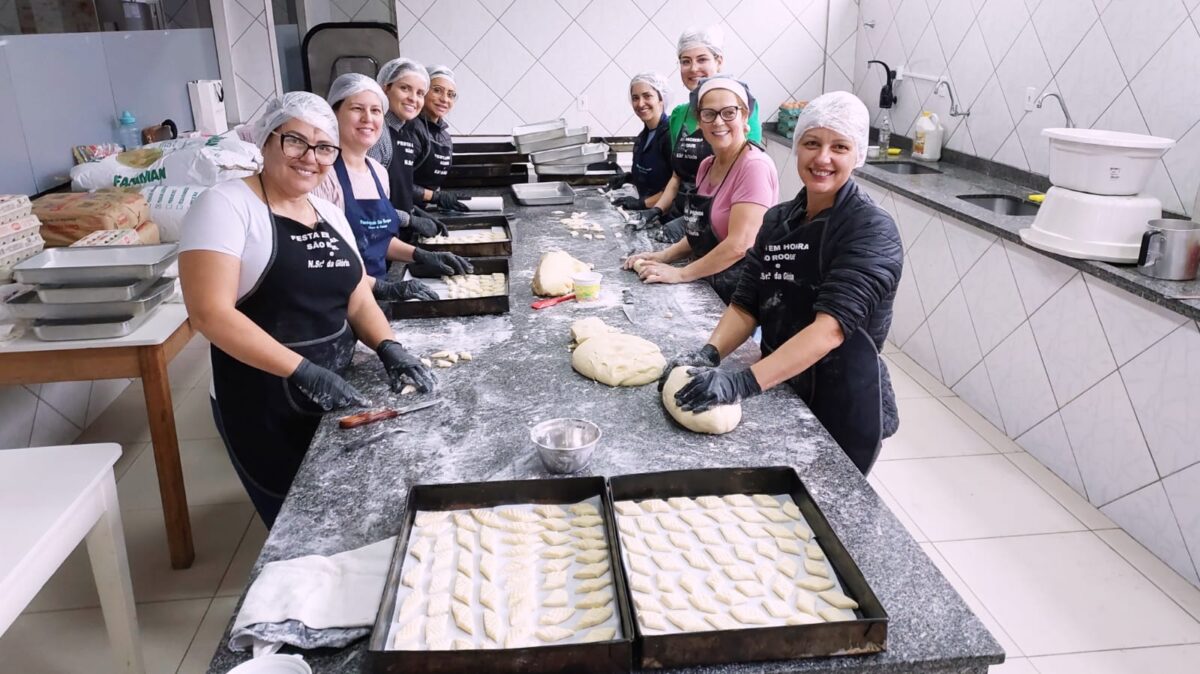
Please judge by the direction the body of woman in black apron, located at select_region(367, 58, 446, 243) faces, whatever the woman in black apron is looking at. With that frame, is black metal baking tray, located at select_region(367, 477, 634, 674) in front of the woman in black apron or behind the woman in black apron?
in front

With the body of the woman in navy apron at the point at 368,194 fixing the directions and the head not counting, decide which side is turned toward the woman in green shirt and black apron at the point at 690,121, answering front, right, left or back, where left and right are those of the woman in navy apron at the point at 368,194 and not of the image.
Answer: left

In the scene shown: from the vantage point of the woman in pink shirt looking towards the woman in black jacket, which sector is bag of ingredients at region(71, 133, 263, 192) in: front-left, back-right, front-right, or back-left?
back-right

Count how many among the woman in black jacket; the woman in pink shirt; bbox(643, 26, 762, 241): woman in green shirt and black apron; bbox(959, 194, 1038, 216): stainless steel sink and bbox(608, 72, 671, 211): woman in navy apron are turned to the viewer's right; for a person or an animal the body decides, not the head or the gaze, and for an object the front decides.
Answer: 0

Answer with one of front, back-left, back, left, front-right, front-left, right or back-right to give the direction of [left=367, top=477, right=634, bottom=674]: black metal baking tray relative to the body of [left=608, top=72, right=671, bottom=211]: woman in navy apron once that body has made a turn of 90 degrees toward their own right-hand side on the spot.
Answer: back-left

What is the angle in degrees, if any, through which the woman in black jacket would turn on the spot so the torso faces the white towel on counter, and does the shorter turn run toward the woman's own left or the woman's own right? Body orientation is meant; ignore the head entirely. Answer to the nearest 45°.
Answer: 0° — they already face it

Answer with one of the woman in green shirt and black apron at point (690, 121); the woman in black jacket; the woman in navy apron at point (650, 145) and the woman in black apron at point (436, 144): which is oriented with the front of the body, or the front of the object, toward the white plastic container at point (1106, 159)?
the woman in black apron at point (436, 144)

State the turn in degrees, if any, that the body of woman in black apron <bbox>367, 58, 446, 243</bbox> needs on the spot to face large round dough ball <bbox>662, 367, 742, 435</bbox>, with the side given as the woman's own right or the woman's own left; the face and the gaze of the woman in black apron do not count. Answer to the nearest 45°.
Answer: approximately 45° to the woman's own right

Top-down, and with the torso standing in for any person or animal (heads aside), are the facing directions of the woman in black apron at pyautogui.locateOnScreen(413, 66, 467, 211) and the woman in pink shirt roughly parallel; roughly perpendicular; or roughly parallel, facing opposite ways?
roughly perpendicular

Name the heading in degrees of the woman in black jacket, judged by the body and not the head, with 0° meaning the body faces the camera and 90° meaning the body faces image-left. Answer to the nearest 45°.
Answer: approximately 45°

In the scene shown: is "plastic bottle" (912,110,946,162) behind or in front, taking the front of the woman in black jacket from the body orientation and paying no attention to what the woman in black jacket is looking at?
behind

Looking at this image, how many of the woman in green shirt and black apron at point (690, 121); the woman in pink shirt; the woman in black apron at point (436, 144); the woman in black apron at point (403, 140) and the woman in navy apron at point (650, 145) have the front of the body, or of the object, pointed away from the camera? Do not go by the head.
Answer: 0

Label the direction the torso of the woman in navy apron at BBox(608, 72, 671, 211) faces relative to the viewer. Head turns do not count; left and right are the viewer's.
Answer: facing the viewer and to the left of the viewer

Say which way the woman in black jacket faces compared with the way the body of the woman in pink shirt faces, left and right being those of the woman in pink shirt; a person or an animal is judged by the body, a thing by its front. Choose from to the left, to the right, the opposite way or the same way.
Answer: the same way

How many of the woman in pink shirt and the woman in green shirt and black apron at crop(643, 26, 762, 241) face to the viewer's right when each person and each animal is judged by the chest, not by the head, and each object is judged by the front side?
0

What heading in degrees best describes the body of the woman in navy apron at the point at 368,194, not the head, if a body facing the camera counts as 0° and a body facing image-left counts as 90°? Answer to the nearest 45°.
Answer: approximately 315°

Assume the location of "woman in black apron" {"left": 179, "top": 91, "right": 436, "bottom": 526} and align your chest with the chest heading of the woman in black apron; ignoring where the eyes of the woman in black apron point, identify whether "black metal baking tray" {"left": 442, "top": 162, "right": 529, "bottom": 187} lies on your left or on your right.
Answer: on your left

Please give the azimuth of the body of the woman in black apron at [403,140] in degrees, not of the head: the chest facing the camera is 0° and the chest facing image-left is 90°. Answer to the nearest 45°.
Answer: approximately 315°

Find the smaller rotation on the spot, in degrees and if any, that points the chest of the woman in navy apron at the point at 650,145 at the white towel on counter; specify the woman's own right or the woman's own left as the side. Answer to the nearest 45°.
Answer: approximately 45° to the woman's own left

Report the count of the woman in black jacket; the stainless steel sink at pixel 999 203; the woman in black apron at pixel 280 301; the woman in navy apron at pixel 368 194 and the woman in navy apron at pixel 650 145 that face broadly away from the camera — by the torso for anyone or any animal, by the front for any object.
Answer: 0

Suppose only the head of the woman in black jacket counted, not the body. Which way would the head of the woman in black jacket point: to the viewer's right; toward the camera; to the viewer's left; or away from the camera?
toward the camera
